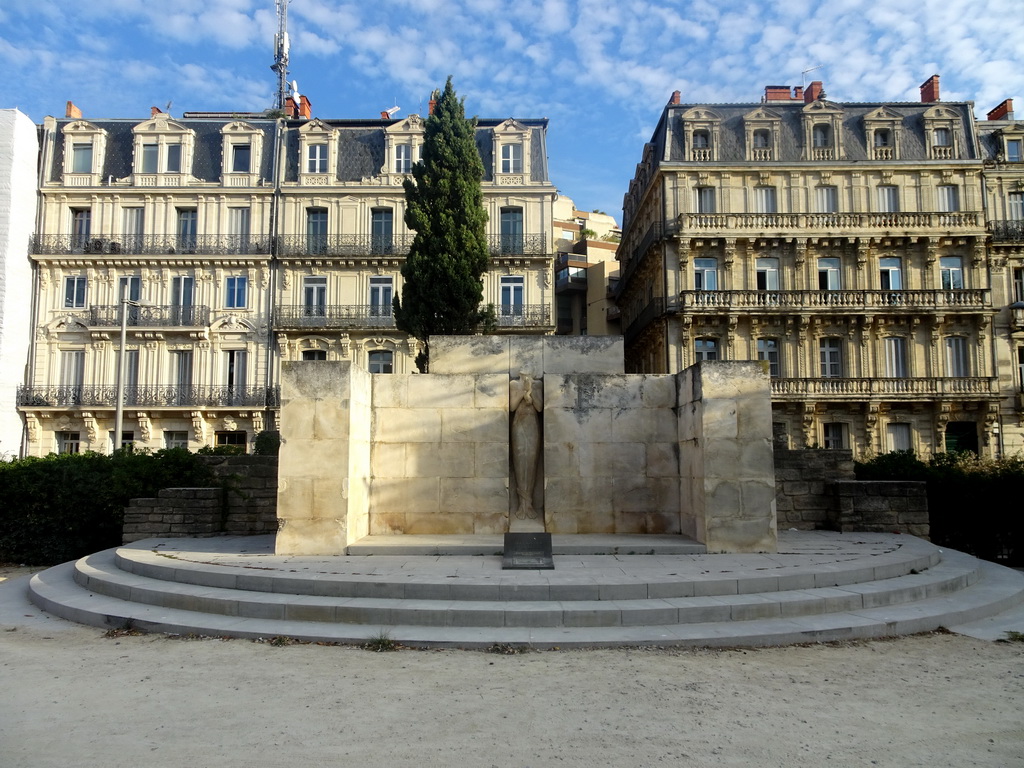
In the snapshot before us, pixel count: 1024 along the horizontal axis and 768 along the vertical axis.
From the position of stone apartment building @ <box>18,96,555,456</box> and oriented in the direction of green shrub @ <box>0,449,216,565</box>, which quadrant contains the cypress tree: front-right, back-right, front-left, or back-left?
front-left

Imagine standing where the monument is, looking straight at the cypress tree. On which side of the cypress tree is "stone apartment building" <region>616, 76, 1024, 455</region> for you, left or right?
right

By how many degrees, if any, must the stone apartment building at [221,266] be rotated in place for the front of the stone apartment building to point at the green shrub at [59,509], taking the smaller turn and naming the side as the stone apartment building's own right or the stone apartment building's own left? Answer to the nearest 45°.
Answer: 0° — it already faces it

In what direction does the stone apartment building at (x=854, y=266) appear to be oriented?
toward the camera

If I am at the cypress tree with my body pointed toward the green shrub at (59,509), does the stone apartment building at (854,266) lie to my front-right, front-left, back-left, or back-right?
back-left

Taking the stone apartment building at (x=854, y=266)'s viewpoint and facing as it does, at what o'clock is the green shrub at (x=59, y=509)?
The green shrub is roughly at 1 o'clock from the stone apartment building.

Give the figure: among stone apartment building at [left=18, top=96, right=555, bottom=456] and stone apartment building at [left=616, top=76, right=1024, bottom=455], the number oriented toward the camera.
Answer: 2

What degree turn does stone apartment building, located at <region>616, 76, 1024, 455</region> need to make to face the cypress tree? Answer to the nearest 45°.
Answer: approximately 45° to its right

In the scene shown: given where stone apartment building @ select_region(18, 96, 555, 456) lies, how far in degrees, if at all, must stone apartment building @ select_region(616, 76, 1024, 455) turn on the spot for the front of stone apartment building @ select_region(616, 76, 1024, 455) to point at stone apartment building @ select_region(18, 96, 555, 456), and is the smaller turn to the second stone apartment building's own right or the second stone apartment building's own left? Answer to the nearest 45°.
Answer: approximately 90° to the second stone apartment building's own right

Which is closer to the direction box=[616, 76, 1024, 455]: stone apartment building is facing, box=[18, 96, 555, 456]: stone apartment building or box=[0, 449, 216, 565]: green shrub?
the green shrub

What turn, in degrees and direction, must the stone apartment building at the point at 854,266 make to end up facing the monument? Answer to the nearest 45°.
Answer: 0° — it already faces it

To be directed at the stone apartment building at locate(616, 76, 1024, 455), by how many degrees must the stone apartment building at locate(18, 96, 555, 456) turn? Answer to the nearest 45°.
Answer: approximately 90° to its left

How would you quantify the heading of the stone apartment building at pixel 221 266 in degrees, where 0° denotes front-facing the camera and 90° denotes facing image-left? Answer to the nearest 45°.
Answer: approximately 0°
